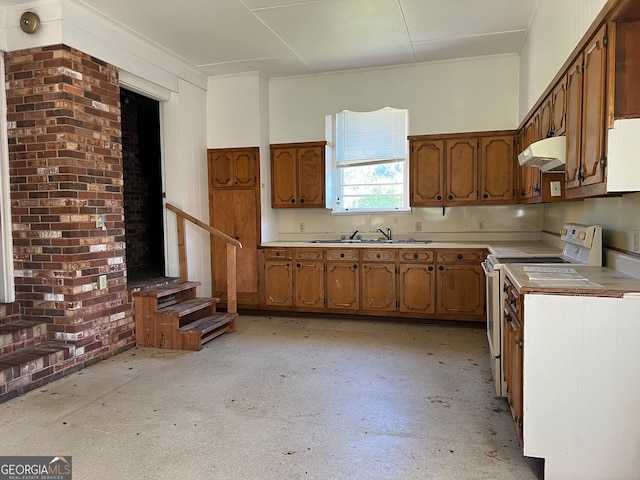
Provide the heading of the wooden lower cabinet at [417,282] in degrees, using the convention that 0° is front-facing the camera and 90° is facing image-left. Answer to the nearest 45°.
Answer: approximately 0°

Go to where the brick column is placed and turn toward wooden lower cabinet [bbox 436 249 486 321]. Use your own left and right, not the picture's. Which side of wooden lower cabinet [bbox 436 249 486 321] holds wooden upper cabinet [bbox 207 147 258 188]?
left

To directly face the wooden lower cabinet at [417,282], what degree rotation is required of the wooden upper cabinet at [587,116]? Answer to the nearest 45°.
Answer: approximately 45° to its right

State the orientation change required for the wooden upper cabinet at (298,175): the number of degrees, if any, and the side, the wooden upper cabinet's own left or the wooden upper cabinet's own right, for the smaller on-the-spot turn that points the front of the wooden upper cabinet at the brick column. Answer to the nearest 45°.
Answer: approximately 45° to the wooden upper cabinet's own right

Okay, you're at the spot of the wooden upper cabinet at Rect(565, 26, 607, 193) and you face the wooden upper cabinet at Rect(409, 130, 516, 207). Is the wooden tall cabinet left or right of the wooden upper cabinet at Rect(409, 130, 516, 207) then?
left
